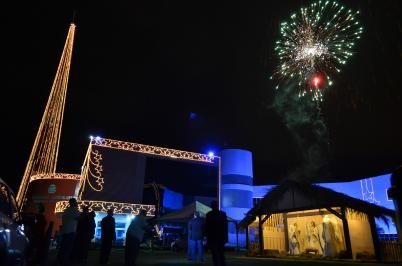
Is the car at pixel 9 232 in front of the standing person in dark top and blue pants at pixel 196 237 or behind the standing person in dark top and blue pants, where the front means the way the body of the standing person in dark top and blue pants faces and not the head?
behind

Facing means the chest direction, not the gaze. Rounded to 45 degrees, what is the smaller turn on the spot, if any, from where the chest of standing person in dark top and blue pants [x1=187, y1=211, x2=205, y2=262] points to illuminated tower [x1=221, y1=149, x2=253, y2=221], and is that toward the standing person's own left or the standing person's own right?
approximately 180°

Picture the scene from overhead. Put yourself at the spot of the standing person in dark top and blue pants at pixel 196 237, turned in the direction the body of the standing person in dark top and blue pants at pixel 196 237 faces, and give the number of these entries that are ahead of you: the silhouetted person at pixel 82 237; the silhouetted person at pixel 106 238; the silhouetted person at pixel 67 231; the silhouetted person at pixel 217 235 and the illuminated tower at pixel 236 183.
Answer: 1

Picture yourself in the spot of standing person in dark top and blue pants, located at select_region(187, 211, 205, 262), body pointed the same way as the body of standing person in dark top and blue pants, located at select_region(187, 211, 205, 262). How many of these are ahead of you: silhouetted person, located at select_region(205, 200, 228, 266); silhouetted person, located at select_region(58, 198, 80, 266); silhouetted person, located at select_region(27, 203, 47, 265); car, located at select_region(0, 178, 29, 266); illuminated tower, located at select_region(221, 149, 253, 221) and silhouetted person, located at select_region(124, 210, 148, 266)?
1

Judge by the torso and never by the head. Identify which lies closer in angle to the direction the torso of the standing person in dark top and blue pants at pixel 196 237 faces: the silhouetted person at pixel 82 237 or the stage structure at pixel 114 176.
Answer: the stage structure

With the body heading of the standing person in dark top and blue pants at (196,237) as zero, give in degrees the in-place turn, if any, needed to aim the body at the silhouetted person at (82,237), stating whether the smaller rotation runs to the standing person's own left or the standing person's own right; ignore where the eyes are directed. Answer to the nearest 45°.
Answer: approximately 135° to the standing person's own left

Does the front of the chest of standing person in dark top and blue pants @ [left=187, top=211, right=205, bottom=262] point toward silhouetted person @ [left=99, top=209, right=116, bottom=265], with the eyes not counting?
no

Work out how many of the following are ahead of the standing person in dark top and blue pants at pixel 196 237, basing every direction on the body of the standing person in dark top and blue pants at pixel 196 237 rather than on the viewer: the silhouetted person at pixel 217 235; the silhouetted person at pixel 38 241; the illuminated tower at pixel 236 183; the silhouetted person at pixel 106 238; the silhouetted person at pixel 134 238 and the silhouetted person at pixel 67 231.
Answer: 1

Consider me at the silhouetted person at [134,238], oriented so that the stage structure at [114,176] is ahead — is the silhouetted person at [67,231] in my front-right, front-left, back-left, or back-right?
front-left

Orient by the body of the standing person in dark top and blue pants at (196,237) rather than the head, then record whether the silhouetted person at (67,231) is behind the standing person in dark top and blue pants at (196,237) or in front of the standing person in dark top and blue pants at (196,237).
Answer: behind

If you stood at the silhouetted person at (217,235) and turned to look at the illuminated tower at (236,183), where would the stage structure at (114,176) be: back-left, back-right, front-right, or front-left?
front-left
